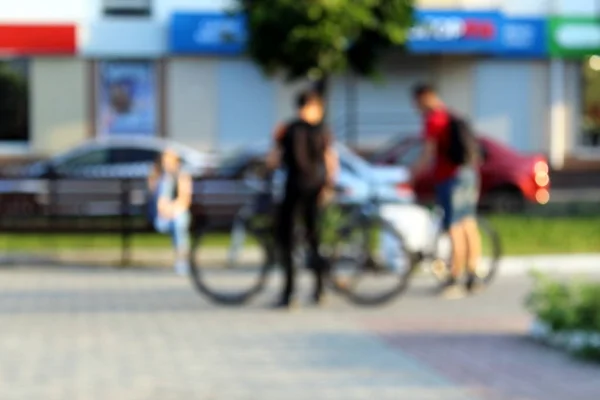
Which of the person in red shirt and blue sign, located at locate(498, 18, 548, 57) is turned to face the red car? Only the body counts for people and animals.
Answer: the blue sign

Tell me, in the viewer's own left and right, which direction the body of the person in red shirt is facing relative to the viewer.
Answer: facing to the left of the viewer

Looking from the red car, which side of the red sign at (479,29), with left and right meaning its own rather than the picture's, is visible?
front

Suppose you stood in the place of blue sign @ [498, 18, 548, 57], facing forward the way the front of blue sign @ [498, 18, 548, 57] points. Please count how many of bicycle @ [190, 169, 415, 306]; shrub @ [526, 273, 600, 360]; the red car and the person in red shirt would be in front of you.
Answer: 4

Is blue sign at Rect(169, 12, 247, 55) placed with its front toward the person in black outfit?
yes

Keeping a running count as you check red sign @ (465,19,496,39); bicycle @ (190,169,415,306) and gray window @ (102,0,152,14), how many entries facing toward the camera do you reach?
2

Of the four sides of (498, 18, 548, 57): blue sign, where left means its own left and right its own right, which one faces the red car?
front

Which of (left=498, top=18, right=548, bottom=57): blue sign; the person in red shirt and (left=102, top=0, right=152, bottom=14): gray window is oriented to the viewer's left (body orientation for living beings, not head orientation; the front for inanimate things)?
the person in red shirt

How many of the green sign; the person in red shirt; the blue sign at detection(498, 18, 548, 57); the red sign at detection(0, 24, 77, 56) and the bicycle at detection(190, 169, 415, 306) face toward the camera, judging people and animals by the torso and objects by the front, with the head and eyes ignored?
3

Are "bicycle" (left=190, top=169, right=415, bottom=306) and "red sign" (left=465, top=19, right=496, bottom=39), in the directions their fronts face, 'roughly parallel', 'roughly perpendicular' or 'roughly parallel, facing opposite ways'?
roughly perpendicular

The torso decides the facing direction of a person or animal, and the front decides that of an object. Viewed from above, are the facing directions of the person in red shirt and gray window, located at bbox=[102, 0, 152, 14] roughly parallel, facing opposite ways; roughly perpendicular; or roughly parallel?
roughly perpendicular

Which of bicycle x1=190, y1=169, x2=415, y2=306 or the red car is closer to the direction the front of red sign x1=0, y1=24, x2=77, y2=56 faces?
the bicycle

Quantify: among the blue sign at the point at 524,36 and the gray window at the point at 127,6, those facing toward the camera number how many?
2

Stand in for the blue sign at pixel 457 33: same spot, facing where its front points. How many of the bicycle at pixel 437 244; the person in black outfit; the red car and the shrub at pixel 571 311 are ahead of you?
4

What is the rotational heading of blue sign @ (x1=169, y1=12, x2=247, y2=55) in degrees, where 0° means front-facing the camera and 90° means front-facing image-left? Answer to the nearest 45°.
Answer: approximately 0°
